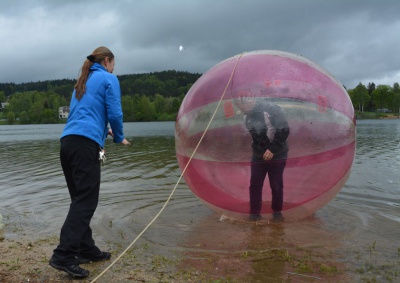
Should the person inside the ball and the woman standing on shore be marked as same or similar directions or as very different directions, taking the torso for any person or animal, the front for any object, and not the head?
very different directions

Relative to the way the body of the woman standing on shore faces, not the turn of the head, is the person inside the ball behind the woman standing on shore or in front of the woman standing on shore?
in front

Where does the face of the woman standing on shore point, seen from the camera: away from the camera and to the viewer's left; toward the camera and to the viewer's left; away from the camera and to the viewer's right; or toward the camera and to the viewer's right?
away from the camera and to the viewer's right

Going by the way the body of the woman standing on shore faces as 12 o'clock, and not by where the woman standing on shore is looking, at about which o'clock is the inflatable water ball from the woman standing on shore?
The inflatable water ball is roughly at 1 o'clock from the woman standing on shore.

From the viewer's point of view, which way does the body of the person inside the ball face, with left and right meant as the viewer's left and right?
facing the viewer and to the left of the viewer

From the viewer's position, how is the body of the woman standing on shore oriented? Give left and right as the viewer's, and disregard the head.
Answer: facing away from the viewer and to the right of the viewer
